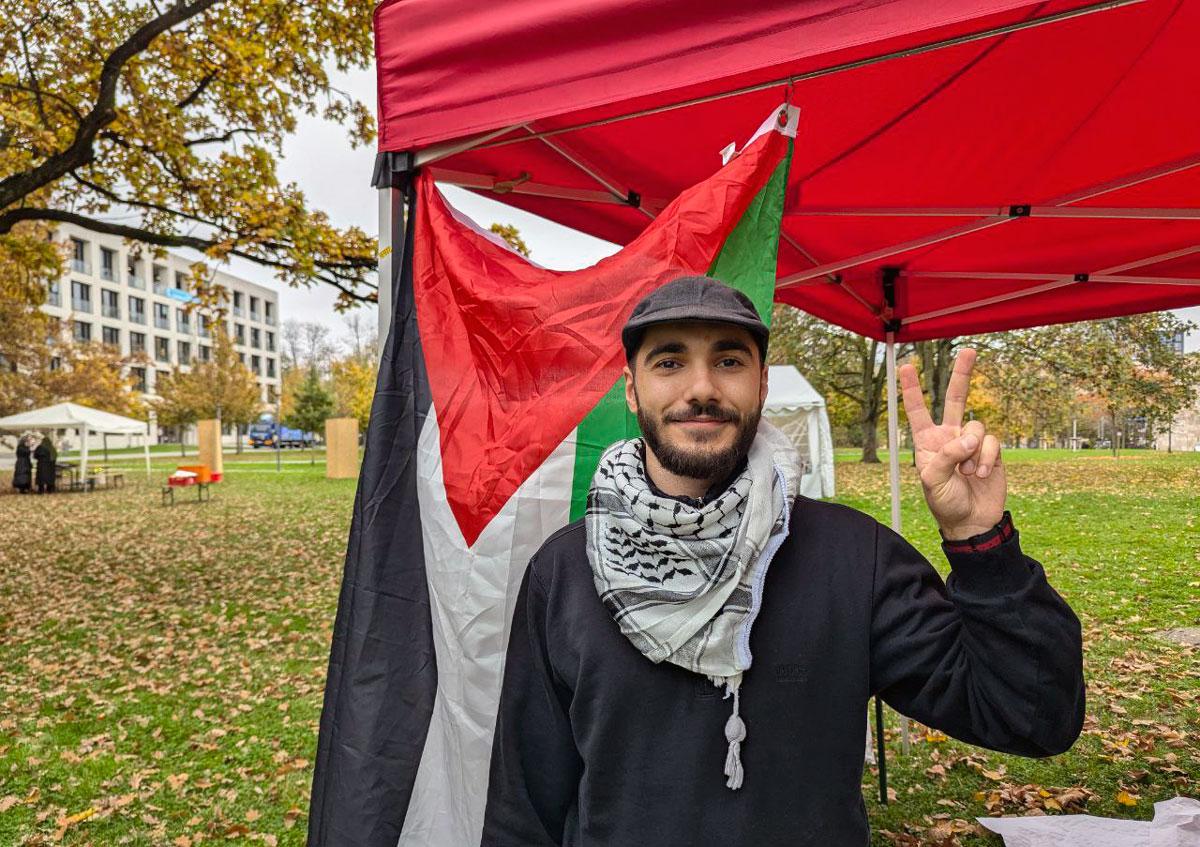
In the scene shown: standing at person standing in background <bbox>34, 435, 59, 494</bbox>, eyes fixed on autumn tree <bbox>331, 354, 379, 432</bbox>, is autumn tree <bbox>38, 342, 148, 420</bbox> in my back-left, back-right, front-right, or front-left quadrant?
front-left

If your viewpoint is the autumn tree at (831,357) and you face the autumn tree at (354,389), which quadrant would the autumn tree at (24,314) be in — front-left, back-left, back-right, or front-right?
front-left

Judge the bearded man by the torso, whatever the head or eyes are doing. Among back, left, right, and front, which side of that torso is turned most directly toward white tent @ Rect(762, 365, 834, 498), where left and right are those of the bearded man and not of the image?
back

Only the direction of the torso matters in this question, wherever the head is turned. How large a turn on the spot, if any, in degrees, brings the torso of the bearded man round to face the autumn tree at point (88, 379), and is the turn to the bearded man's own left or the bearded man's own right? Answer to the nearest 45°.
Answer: approximately 135° to the bearded man's own right

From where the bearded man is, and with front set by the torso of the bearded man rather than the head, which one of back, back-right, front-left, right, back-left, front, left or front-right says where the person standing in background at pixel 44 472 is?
back-right

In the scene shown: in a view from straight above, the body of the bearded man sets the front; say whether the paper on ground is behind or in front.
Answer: behind

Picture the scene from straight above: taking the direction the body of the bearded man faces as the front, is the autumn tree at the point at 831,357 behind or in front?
behind

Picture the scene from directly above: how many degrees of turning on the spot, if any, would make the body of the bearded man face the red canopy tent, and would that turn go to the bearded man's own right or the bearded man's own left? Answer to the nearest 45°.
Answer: approximately 180°

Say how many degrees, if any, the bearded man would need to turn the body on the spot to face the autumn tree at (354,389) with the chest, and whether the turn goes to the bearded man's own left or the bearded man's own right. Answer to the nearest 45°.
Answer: approximately 135° to the bearded man's own right

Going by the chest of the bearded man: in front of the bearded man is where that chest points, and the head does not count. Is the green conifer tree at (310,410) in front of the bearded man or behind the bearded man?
behind

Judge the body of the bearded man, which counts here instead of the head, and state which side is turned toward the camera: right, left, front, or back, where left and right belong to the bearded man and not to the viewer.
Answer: front
